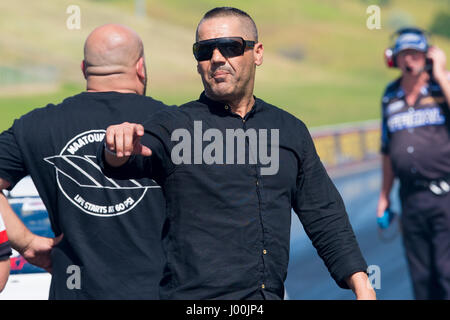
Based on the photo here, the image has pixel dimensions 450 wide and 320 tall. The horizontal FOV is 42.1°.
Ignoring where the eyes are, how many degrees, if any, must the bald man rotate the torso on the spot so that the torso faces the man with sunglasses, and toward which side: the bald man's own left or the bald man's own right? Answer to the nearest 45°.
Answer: approximately 135° to the bald man's own right

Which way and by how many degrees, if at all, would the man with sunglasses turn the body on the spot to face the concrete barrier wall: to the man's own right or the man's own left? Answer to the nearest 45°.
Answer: approximately 180°

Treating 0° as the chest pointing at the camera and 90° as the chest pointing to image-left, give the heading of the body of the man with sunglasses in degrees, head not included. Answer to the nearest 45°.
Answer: approximately 0°

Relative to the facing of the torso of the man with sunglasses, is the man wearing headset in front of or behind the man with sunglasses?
behind

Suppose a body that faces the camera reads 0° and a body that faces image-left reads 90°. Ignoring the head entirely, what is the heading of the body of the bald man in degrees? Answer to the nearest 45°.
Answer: approximately 180°

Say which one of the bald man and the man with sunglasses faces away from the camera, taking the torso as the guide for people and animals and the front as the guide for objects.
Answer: the bald man

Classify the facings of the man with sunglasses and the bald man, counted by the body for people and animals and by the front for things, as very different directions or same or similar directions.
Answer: very different directions

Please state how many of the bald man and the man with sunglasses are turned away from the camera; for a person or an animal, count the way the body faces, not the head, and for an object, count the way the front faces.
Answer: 1

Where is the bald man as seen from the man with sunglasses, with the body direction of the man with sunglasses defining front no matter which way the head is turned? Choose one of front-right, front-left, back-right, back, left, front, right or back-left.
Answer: back-right
